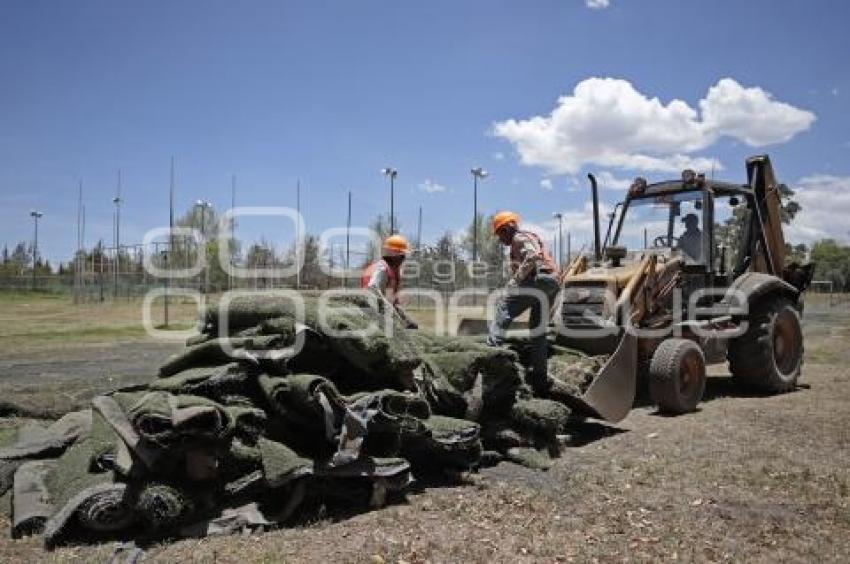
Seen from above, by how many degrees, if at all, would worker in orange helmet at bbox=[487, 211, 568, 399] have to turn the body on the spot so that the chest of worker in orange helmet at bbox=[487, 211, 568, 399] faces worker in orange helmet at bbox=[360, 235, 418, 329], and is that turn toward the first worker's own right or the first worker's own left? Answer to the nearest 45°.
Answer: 0° — they already face them

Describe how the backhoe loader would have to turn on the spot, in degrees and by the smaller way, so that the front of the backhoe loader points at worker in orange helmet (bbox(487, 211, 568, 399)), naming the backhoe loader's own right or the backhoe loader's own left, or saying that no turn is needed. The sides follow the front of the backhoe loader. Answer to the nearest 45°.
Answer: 0° — it already faces them

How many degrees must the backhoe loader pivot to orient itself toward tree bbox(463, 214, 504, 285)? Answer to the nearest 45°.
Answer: approximately 135° to its right

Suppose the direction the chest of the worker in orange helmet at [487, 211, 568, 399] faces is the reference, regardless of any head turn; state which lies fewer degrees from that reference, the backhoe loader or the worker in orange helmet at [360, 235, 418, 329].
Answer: the worker in orange helmet

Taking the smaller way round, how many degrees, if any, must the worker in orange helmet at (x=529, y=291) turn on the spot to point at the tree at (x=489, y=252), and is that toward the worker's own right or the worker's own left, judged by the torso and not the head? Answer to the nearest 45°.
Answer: approximately 90° to the worker's own right

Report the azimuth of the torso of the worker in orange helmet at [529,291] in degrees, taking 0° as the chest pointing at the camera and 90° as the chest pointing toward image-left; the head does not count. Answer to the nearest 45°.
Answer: approximately 90°

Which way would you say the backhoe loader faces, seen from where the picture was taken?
facing the viewer and to the left of the viewer

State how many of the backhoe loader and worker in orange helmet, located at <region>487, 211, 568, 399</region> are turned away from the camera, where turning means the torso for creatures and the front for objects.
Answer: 0
